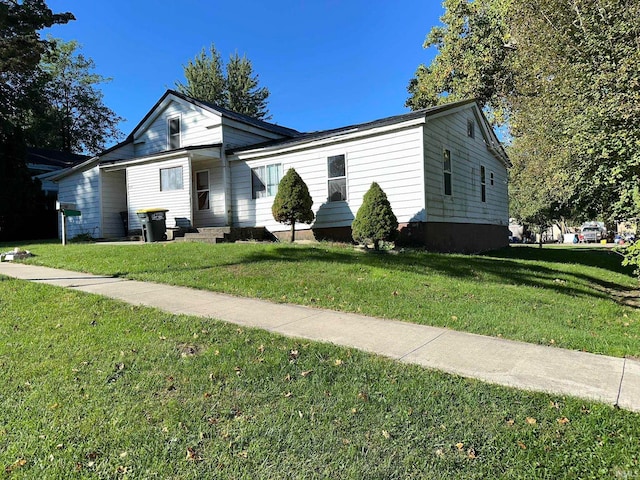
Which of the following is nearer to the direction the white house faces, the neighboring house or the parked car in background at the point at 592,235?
the neighboring house

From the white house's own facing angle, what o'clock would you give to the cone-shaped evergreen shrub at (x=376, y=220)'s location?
The cone-shaped evergreen shrub is roughly at 10 o'clock from the white house.

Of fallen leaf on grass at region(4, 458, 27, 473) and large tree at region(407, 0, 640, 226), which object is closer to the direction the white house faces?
the fallen leaf on grass

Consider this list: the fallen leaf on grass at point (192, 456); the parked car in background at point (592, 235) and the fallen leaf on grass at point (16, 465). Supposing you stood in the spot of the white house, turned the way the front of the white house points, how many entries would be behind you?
1

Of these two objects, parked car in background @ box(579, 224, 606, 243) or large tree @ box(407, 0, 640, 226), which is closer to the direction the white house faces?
the large tree

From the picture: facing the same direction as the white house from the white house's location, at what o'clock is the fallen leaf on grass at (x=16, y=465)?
The fallen leaf on grass is roughly at 11 o'clock from the white house.

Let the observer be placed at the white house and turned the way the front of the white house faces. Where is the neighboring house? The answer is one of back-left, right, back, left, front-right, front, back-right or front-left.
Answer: right

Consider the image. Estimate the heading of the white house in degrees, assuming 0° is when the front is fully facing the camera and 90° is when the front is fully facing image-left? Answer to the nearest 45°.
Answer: approximately 45°

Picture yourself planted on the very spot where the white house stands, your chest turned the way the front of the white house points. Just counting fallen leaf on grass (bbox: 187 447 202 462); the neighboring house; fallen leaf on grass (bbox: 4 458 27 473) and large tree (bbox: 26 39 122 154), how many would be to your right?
2

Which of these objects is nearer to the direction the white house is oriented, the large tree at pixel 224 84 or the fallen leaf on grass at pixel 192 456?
the fallen leaf on grass

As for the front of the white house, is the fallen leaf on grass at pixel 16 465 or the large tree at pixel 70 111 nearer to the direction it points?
the fallen leaf on grass

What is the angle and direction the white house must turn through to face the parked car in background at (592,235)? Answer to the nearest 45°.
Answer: approximately 180°

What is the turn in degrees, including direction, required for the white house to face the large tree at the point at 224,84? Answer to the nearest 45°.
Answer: approximately 135° to its right

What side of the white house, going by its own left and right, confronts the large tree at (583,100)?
left

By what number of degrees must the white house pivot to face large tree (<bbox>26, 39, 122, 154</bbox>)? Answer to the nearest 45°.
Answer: approximately 90° to its right

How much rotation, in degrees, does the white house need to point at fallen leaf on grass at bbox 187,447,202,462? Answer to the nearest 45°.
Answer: approximately 45° to its left
